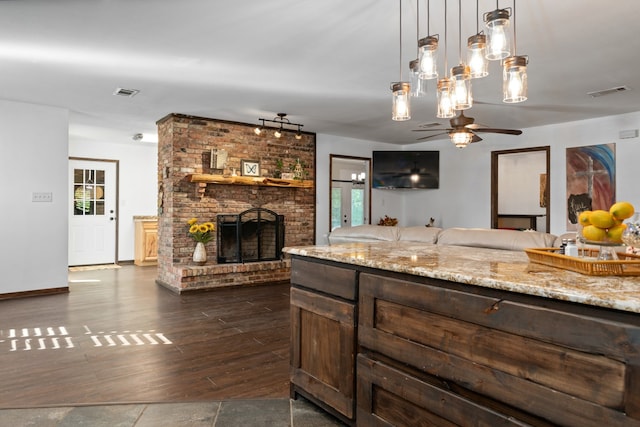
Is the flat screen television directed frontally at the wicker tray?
yes

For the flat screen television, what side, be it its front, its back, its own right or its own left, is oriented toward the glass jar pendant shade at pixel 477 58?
front

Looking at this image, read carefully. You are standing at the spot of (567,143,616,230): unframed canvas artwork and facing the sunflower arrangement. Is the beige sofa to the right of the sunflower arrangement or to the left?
left

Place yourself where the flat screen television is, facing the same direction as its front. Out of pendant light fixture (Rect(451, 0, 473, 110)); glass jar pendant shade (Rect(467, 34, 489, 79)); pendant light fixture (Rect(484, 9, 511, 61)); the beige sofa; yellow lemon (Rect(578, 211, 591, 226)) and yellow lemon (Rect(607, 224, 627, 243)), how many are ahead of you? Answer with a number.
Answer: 6

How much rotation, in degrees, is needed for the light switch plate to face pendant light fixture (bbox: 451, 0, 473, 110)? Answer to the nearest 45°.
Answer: approximately 45° to its left

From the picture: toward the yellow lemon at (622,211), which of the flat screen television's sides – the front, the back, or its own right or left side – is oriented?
front

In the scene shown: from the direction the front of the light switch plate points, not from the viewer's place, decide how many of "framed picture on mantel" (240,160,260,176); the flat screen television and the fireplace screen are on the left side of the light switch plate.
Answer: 3

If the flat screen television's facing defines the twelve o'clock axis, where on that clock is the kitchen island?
The kitchen island is roughly at 12 o'clock from the flat screen television.

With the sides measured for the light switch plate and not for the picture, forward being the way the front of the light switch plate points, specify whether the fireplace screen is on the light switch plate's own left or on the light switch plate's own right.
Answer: on the light switch plate's own left

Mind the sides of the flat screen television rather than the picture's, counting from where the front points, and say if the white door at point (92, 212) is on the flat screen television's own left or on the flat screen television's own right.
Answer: on the flat screen television's own right

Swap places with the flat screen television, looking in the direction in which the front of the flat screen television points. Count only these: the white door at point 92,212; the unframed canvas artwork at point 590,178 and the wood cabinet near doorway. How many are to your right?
2

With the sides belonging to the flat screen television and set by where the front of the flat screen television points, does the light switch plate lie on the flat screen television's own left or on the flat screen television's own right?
on the flat screen television's own right

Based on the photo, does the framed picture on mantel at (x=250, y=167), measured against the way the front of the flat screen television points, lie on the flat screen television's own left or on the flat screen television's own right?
on the flat screen television's own right

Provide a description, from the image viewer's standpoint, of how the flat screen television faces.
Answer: facing the viewer
